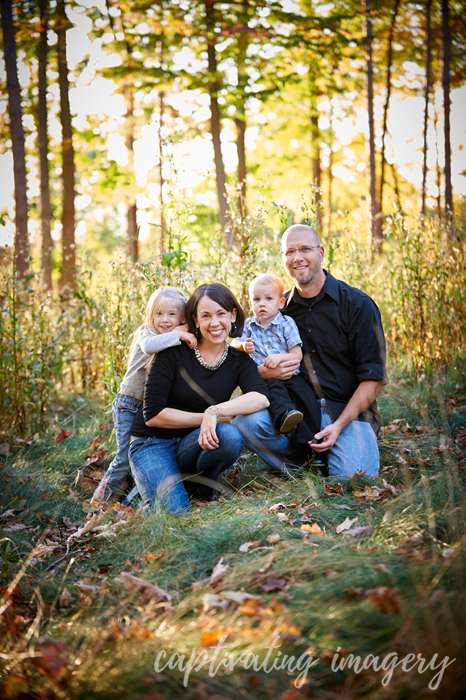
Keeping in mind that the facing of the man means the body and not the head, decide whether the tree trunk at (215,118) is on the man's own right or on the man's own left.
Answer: on the man's own right

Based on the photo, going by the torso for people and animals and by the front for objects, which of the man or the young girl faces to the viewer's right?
the young girl

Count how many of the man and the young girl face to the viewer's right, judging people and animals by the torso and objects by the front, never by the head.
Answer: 1

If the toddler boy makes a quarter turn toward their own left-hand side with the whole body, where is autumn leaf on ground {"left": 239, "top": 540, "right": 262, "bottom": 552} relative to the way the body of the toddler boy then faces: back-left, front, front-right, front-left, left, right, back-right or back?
front-right

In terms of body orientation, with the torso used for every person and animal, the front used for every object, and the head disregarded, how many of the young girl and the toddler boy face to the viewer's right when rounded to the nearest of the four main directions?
1

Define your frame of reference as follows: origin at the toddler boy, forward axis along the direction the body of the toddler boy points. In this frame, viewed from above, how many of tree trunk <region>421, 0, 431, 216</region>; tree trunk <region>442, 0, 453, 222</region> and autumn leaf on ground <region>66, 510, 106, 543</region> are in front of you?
1

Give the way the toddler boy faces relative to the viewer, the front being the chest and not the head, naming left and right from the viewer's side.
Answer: facing the viewer and to the left of the viewer
